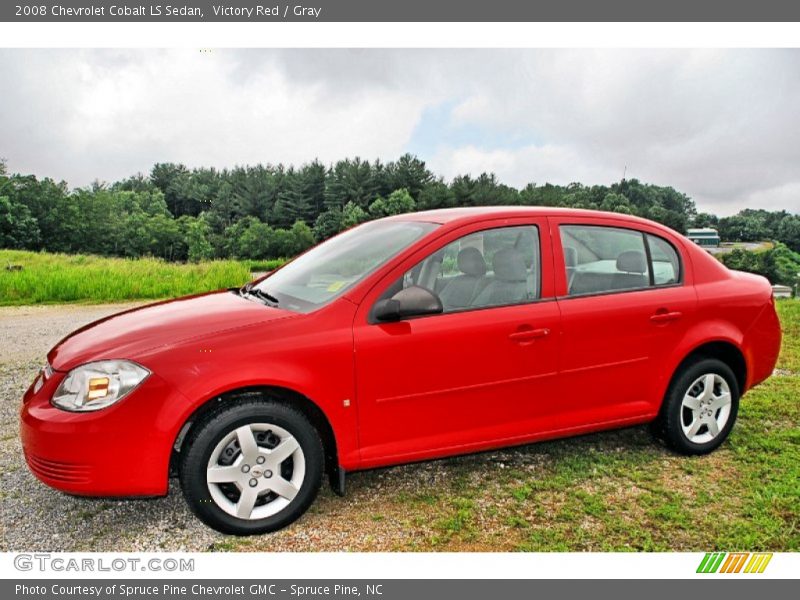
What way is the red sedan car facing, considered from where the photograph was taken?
facing the viewer and to the left of the viewer
